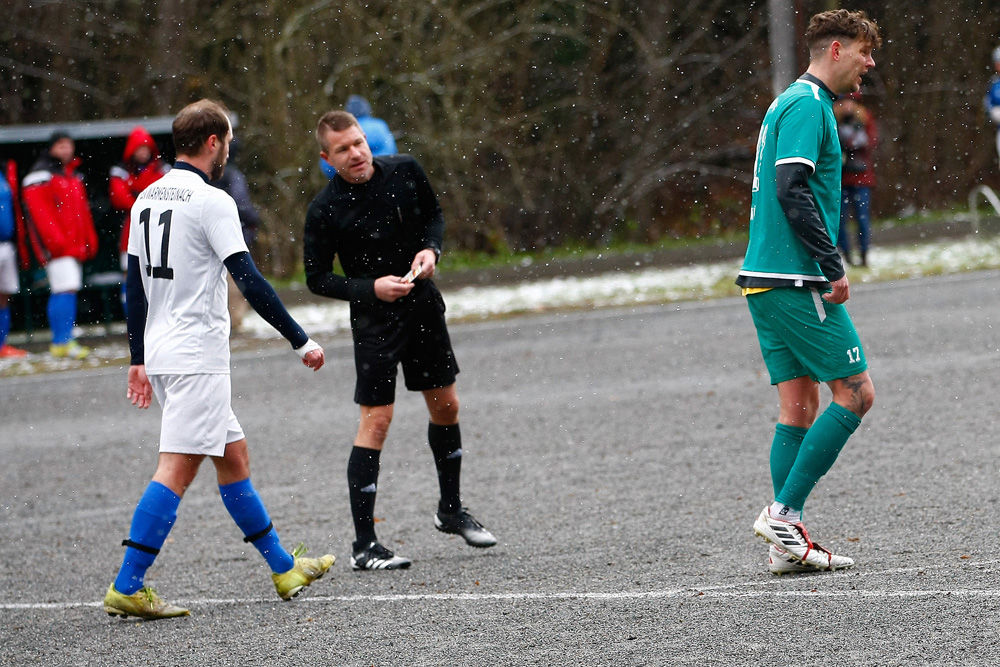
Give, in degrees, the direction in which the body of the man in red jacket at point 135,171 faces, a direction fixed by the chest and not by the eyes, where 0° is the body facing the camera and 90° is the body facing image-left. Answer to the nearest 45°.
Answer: approximately 0°

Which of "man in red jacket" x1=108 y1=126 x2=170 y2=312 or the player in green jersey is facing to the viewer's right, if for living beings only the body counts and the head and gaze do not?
the player in green jersey

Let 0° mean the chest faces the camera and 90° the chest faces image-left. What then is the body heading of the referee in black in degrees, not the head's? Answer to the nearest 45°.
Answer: approximately 315°

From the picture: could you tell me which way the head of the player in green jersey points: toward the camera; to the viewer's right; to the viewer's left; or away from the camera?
to the viewer's right

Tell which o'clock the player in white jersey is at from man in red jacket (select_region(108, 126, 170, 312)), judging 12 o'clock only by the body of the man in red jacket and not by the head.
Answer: The player in white jersey is roughly at 12 o'clock from the man in red jacket.

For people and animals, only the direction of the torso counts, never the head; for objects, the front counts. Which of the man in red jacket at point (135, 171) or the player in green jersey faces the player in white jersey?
the man in red jacket

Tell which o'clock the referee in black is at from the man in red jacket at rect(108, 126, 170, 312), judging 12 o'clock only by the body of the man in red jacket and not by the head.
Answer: The referee in black is roughly at 12 o'clock from the man in red jacket.

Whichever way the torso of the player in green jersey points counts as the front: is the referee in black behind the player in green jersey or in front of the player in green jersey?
behind

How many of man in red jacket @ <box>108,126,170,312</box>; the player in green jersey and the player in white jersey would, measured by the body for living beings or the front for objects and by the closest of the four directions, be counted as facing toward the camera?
1

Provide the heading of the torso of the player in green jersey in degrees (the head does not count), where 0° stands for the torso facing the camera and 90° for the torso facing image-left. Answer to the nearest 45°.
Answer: approximately 270°

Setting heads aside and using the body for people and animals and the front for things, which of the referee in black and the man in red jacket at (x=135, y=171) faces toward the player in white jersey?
the man in red jacket
